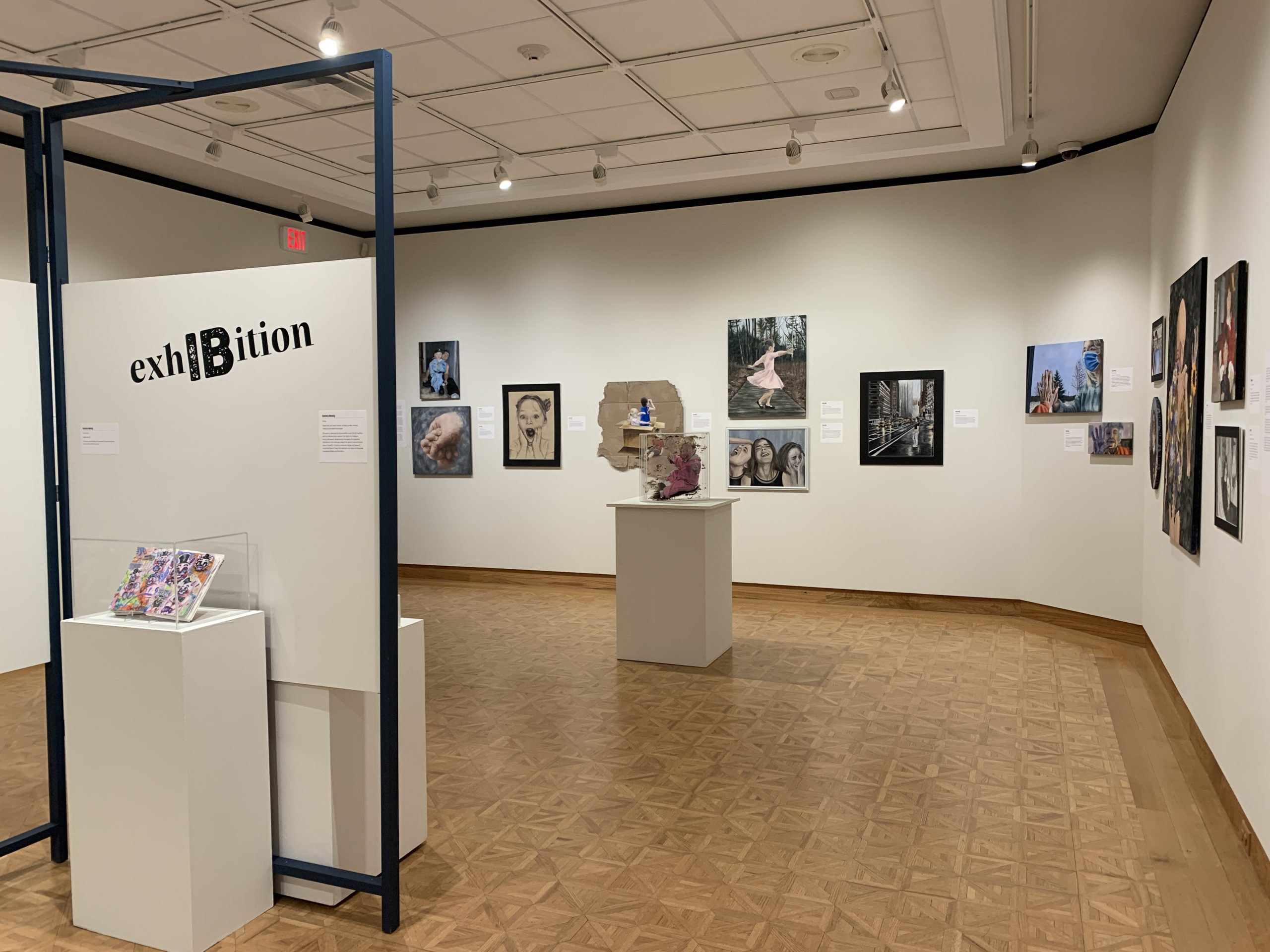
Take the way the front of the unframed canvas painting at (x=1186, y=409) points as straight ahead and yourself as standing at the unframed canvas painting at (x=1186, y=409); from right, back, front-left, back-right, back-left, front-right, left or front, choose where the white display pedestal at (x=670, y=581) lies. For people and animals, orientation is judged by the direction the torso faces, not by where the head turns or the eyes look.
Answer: front

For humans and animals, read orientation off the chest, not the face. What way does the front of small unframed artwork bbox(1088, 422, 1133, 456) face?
toward the camera

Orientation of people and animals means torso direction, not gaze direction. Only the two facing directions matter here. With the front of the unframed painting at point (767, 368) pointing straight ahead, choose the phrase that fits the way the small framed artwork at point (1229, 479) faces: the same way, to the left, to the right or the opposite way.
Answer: to the right

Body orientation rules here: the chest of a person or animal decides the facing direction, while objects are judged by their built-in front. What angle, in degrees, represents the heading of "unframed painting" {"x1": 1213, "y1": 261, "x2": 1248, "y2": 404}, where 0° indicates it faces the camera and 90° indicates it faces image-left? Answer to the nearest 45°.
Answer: approximately 90°

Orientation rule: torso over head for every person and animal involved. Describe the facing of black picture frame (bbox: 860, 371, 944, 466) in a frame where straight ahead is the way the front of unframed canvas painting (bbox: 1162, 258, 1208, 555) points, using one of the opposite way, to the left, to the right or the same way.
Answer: to the left

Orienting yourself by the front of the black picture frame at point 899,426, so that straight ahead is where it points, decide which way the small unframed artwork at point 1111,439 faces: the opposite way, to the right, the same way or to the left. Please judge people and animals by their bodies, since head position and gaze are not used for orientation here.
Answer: the same way

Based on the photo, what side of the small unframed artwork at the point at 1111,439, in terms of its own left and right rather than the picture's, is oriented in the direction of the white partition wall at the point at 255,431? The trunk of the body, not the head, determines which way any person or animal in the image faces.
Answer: front

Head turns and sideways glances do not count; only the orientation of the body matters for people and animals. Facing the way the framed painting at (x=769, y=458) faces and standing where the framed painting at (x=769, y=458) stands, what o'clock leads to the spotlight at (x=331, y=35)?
The spotlight is roughly at 1 o'clock from the framed painting.

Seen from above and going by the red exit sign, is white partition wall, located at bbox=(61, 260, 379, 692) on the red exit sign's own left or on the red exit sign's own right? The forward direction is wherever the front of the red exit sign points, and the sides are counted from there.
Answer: on the red exit sign's own right

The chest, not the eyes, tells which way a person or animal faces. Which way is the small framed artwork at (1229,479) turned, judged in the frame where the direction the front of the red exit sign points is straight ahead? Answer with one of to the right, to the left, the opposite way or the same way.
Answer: the opposite way

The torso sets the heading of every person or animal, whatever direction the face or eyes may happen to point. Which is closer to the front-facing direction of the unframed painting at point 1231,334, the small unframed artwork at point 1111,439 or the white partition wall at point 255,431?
the white partition wall

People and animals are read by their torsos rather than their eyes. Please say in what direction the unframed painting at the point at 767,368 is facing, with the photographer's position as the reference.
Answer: facing the viewer

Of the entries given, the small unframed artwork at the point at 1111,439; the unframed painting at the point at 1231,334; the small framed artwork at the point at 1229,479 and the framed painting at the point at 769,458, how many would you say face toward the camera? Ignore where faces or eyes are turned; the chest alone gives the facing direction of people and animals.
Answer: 2

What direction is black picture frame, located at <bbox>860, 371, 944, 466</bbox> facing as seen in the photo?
toward the camera

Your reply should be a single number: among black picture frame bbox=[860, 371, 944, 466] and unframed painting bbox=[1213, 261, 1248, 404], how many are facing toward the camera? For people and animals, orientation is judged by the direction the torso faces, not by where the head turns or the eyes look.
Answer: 1

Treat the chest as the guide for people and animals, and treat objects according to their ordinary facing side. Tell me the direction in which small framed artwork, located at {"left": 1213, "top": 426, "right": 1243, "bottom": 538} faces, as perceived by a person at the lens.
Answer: facing to the left of the viewer

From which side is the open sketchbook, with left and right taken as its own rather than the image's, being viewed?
front

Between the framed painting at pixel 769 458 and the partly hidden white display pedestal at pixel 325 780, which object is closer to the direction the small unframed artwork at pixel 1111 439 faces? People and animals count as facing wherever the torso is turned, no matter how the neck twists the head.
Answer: the partly hidden white display pedestal

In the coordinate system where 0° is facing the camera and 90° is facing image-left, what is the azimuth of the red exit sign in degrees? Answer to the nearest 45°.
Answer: approximately 315°

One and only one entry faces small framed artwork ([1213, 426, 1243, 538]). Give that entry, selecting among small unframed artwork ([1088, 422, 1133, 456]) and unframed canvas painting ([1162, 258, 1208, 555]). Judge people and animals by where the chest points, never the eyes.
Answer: small unframed artwork ([1088, 422, 1133, 456])
